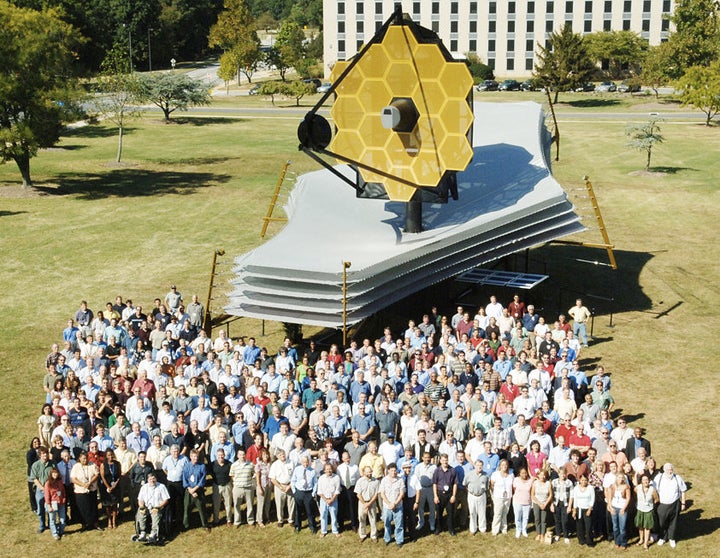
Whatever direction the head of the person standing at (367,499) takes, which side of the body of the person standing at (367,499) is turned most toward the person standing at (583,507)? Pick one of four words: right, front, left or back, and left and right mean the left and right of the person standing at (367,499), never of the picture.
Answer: left

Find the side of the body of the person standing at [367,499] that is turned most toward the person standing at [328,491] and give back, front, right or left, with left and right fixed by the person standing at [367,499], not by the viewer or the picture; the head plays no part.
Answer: right

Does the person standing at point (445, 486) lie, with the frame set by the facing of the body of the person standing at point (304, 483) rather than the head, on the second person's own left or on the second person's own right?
on the second person's own left

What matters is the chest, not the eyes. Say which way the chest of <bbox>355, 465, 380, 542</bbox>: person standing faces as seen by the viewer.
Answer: toward the camera

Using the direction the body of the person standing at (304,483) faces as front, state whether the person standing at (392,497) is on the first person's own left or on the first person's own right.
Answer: on the first person's own left

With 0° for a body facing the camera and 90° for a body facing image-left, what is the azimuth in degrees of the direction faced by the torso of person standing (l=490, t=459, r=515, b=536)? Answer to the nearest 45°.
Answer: approximately 0°

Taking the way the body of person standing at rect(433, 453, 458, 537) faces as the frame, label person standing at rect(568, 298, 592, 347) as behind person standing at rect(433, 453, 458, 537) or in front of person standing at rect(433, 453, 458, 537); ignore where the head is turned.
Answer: behind

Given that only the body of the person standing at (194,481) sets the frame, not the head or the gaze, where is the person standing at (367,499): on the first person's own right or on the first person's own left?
on the first person's own left

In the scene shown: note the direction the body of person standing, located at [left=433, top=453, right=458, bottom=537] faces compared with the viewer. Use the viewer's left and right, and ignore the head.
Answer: facing the viewer

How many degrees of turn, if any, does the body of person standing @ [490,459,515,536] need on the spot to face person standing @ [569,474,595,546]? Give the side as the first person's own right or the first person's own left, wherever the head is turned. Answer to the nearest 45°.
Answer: approximately 90° to the first person's own left

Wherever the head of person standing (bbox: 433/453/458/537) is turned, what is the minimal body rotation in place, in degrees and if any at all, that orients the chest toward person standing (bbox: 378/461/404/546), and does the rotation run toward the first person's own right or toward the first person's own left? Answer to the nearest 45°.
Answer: approximately 90° to the first person's own right
